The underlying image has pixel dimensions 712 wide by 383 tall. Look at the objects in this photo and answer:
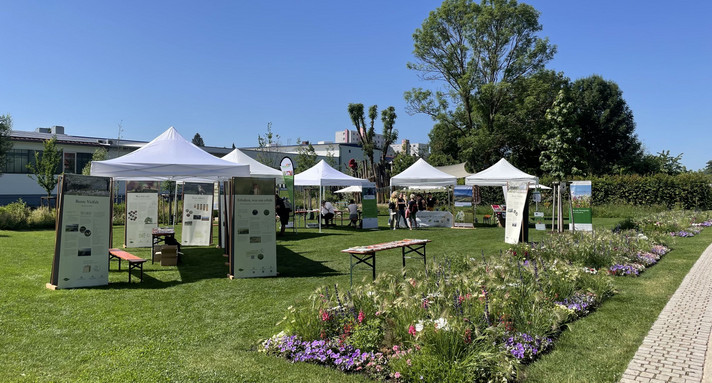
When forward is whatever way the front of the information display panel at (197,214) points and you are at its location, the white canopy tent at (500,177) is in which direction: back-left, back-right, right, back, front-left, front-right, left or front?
left

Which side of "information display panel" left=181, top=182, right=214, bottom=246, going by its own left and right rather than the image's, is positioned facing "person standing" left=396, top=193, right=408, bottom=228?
left

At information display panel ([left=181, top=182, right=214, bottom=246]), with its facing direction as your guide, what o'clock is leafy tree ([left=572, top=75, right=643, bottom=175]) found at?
The leafy tree is roughly at 8 o'clock from the information display panel.

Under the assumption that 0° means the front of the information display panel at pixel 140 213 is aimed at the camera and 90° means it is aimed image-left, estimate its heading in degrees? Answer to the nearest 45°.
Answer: approximately 0°

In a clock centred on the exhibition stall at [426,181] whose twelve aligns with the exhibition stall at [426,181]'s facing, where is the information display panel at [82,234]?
The information display panel is roughly at 1 o'clock from the exhibition stall.

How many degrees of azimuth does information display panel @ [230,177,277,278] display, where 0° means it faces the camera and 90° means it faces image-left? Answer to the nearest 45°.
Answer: approximately 0°

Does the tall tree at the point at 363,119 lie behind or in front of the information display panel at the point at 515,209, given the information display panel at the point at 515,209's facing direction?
behind

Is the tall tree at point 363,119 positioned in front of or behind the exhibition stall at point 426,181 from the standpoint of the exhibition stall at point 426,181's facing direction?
behind

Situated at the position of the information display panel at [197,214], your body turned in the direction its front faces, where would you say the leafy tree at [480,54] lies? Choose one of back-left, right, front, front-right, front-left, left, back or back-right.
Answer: back-left
